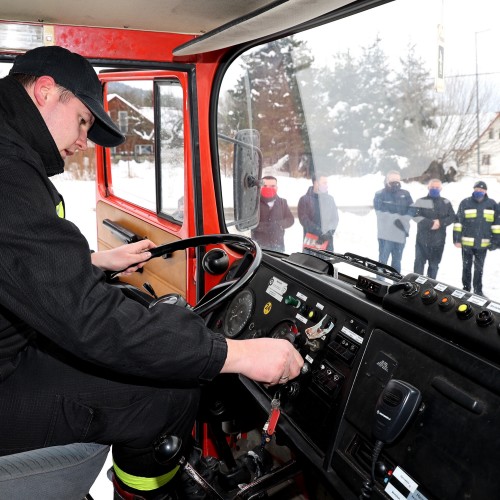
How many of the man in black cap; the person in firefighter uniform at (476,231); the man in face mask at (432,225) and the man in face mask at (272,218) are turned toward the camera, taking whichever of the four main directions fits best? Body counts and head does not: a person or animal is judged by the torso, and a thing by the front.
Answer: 3

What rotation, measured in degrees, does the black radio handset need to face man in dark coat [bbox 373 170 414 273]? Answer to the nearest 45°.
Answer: approximately 135° to its right

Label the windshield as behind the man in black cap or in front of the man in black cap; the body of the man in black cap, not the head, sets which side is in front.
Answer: in front

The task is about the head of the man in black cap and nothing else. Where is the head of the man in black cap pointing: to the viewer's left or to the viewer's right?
to the viewer's right

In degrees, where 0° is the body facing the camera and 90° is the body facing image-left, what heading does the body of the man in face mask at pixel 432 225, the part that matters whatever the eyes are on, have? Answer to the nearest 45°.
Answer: approximately 0°
